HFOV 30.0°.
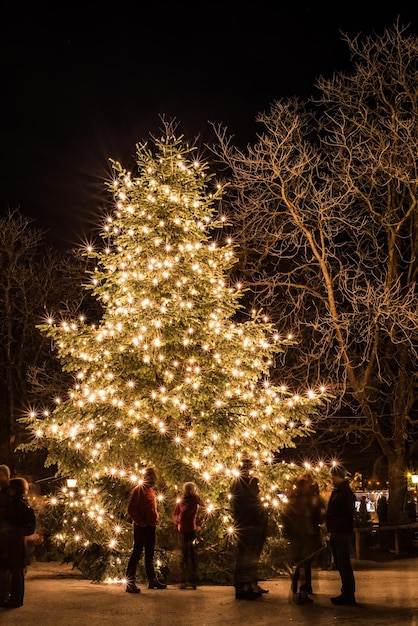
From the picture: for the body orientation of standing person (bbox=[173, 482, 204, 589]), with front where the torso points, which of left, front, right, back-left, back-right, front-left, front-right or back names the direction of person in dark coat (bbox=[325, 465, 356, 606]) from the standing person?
back-right

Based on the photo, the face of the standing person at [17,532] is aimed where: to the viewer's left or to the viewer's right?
to the viewer's right

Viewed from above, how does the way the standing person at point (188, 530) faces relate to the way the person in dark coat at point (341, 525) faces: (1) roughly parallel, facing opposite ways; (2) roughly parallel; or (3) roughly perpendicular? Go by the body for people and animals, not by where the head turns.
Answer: roughly perpendicular

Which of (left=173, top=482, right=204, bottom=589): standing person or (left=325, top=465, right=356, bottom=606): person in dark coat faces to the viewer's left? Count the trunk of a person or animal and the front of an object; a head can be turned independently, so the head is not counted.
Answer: the person in dark coat

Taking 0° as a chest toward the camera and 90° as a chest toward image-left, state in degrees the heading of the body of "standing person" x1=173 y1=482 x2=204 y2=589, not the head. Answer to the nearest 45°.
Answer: approximately 180°

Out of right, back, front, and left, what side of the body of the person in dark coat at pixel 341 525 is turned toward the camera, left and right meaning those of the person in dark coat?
left

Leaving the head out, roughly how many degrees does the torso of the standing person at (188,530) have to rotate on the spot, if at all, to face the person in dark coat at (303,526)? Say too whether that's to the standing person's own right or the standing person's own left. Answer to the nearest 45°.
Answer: approximately 135° to the standing person's own right
